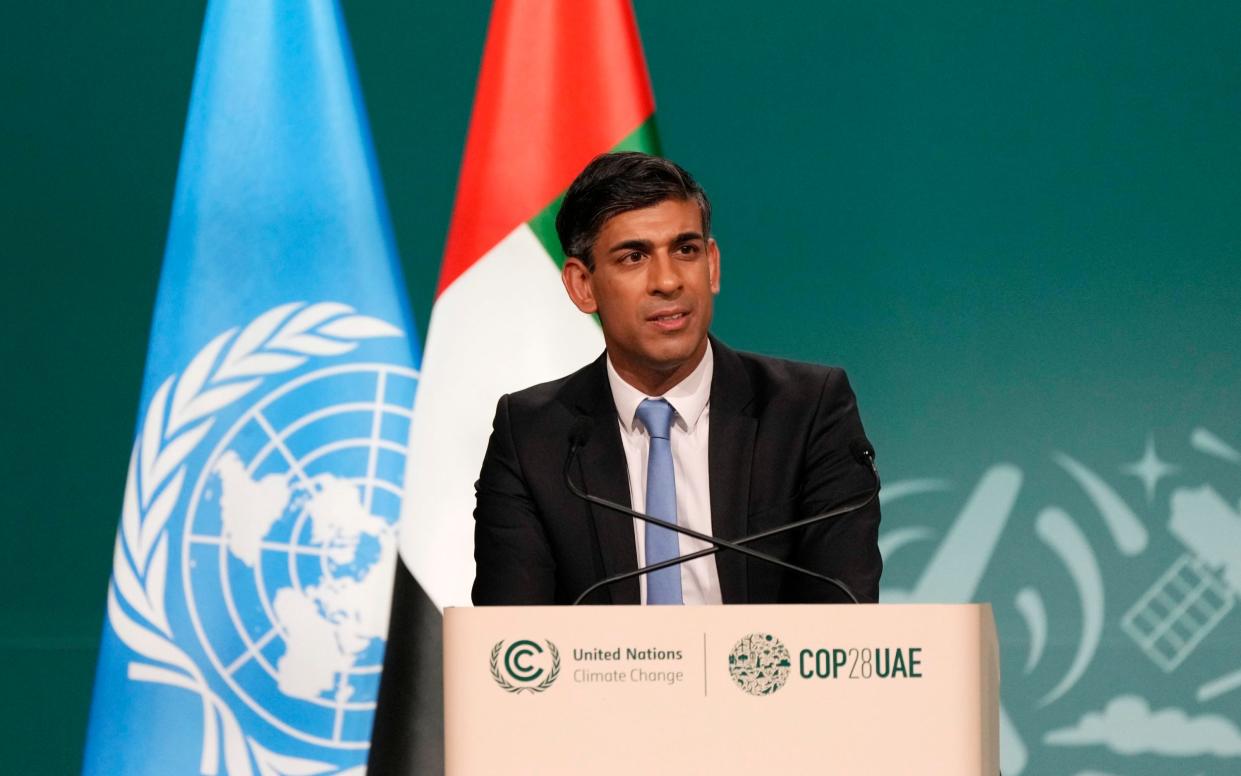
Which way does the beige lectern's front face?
toward the camera

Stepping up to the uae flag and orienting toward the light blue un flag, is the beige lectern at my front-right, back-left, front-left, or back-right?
back-left

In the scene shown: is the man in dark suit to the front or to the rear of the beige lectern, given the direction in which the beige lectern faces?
to the rear

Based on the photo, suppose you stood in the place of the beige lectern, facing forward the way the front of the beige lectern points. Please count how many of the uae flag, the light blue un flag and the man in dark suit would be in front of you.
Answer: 0

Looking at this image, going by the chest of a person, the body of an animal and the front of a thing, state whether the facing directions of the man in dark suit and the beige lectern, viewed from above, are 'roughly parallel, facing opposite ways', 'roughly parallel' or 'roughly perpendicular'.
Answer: roughly parallel

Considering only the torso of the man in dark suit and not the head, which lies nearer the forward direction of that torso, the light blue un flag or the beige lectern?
the beige lectern

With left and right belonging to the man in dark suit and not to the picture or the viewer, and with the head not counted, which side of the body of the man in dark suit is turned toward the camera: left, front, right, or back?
front

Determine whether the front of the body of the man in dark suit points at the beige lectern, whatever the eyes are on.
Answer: yes

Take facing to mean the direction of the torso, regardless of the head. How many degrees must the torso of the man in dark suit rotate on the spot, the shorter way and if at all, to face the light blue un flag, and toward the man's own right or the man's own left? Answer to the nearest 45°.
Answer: approximately 135° to the man's own right

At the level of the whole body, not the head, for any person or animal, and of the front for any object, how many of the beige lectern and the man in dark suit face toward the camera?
2

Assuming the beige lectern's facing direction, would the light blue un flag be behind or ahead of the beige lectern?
behind

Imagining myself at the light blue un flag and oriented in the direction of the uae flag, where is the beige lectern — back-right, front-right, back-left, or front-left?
front-right
